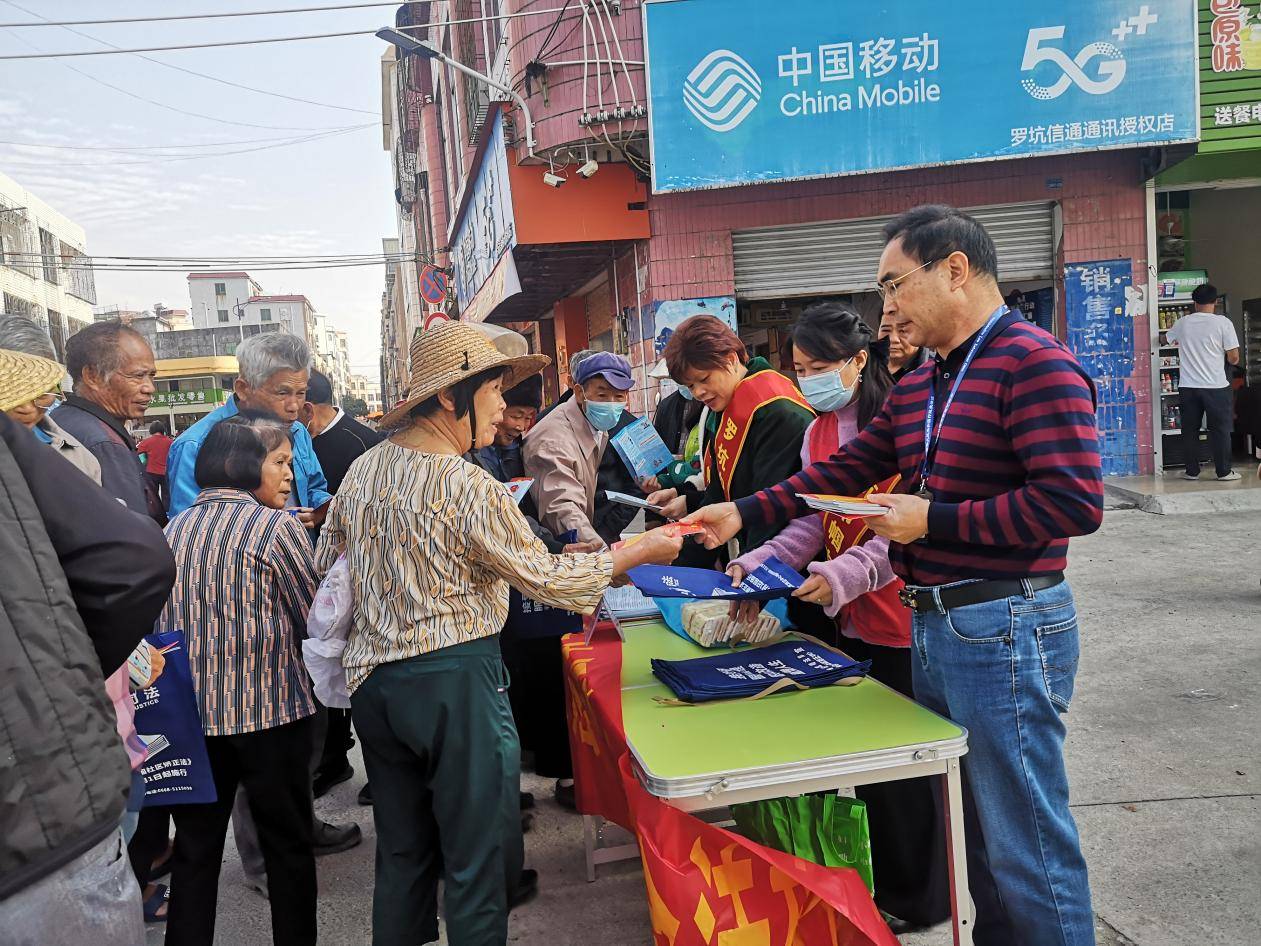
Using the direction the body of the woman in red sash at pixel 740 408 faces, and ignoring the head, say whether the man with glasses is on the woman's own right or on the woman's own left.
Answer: on the woman's own left

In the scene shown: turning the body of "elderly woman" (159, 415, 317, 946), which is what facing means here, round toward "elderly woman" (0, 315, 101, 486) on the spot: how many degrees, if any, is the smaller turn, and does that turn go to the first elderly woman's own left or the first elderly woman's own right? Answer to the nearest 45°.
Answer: approximately 90° to the first elderly woman's own left

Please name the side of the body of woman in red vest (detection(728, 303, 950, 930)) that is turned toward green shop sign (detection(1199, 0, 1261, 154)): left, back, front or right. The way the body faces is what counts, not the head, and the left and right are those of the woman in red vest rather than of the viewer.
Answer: back

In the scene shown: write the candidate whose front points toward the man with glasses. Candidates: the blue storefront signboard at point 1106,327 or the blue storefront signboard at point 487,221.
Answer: the blue storefront signboard at point 1106,327

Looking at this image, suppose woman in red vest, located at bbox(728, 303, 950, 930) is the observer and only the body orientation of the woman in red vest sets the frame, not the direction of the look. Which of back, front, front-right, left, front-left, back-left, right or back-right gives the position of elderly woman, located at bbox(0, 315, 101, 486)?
front-right

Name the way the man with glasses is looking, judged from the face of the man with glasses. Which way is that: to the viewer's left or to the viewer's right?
to the viewer's left

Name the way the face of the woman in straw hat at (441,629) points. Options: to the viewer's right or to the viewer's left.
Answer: to the viewer's right

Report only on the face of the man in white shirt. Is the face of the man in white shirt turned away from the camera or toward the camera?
away from the camera

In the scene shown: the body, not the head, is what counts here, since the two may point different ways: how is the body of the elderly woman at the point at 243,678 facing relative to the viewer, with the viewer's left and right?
facing away from the viewer and to the right of the viewer

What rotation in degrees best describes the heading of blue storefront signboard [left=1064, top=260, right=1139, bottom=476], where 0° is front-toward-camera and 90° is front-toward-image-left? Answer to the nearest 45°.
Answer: approximately 0°

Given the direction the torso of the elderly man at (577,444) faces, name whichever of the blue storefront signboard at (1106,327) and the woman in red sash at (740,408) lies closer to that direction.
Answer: the woman in red sash

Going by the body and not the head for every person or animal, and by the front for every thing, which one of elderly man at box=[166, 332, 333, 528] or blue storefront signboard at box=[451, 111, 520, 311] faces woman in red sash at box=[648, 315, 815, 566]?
the elderly man
